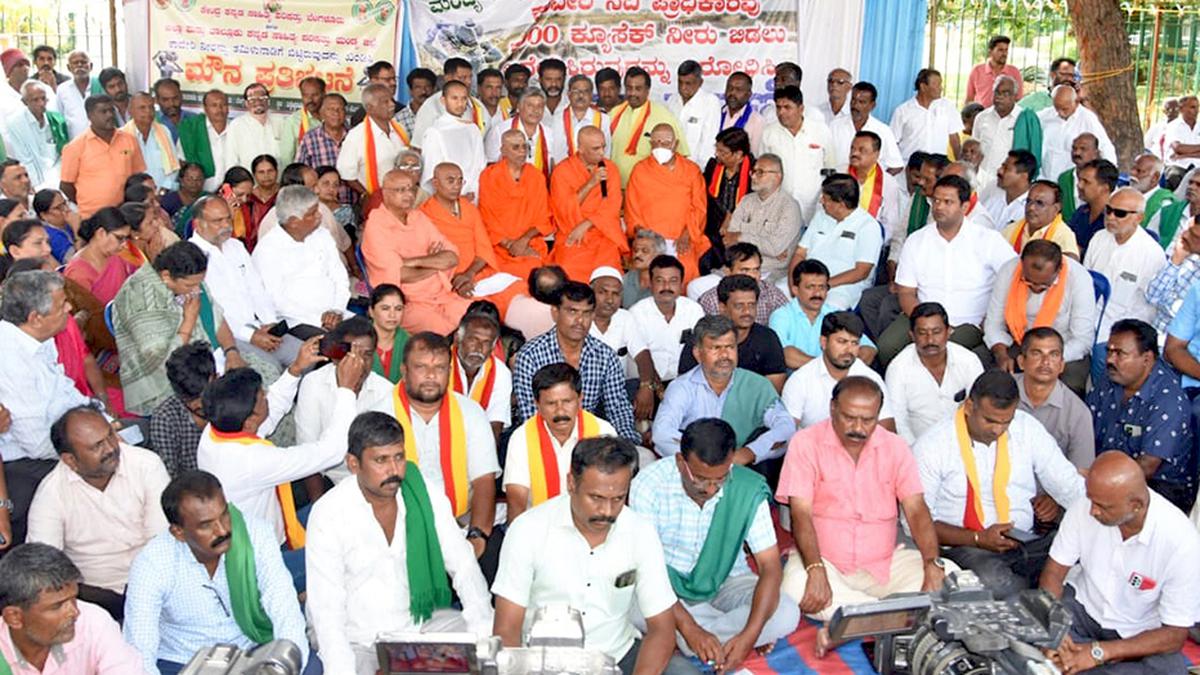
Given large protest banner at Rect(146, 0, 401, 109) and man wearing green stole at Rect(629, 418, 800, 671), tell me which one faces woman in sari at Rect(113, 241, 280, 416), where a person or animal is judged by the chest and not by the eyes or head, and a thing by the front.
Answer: the large protest banner

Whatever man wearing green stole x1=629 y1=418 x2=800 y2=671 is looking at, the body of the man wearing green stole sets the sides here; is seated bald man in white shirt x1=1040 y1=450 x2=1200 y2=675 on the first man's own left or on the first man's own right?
on the first man's own left

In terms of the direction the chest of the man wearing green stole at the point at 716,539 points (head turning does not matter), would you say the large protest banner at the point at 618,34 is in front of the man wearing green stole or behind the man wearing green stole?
behind

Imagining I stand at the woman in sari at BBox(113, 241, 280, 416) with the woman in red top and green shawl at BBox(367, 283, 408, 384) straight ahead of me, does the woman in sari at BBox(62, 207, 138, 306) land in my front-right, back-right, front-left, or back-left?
back-left

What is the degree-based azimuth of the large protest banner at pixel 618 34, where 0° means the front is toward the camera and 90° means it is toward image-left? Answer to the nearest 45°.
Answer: approximately 0°

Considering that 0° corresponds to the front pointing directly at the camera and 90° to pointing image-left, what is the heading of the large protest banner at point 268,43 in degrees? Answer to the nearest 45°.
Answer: approximately 0°

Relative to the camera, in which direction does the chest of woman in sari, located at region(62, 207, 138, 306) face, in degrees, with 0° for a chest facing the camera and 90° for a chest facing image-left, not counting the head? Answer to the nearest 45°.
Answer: approximately 315°

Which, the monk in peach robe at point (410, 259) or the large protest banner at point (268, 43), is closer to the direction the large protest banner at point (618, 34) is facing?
the monk in peach robe

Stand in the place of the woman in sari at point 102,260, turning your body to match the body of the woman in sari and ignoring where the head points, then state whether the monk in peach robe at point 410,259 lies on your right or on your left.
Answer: on your left

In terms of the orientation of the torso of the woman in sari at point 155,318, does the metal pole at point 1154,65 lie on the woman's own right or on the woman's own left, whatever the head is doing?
on the woman's own left

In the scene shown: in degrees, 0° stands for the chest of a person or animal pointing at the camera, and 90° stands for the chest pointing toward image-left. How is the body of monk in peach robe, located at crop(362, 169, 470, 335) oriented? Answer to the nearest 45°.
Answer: approximately 315°
